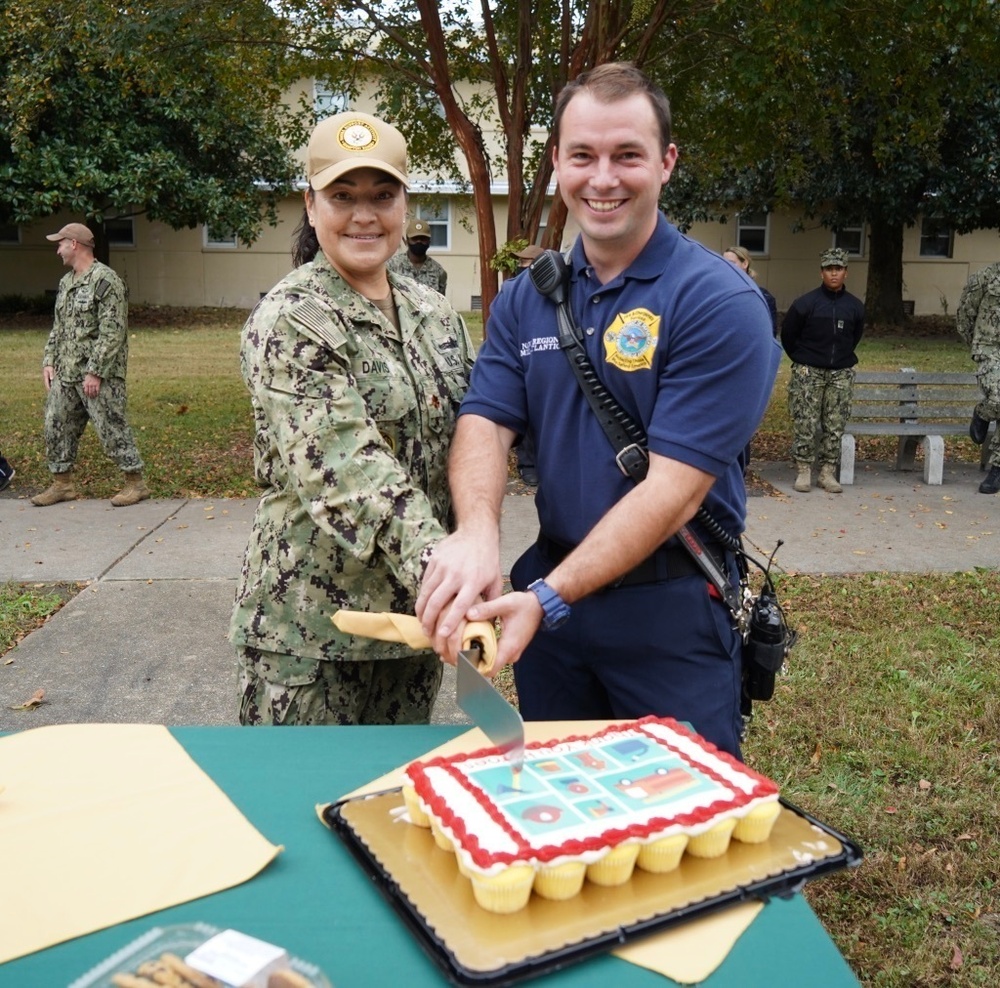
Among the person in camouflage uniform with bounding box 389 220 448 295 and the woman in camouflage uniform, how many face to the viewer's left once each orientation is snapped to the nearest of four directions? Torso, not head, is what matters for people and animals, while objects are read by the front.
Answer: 0

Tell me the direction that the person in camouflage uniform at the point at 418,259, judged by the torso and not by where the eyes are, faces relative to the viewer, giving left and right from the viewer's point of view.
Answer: facing the viewer

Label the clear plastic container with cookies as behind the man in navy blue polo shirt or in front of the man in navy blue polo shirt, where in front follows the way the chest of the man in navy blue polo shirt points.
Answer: in front

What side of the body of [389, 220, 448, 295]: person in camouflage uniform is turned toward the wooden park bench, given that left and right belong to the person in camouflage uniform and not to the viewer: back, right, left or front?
left

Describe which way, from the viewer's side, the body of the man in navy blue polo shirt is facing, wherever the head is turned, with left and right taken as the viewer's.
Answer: facing the viewer and to the left of the viewer

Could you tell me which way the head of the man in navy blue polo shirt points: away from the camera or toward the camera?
toward the camera

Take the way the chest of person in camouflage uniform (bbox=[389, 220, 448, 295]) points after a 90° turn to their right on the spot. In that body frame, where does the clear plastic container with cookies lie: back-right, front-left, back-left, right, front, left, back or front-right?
left

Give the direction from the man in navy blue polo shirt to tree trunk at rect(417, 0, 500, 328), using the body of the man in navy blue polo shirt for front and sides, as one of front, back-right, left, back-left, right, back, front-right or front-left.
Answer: back-right

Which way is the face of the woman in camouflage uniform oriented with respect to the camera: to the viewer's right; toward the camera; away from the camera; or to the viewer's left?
toward the camera

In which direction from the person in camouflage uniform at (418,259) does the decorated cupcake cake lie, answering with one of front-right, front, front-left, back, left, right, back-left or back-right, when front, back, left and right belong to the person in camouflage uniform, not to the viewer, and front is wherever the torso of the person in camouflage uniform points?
front

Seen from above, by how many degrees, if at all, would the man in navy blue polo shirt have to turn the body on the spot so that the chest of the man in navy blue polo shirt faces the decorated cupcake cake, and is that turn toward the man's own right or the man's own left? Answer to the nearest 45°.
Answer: approximately 45° to the man's own left

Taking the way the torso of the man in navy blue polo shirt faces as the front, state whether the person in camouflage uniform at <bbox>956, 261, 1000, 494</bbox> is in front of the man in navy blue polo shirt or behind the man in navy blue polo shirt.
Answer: behind

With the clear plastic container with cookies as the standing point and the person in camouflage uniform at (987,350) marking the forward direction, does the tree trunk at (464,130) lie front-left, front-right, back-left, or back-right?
front-left

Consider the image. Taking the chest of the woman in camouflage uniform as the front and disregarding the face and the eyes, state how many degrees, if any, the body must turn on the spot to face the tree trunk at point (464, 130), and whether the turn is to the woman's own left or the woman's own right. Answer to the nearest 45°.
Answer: approximately 135° to the woman's own left
